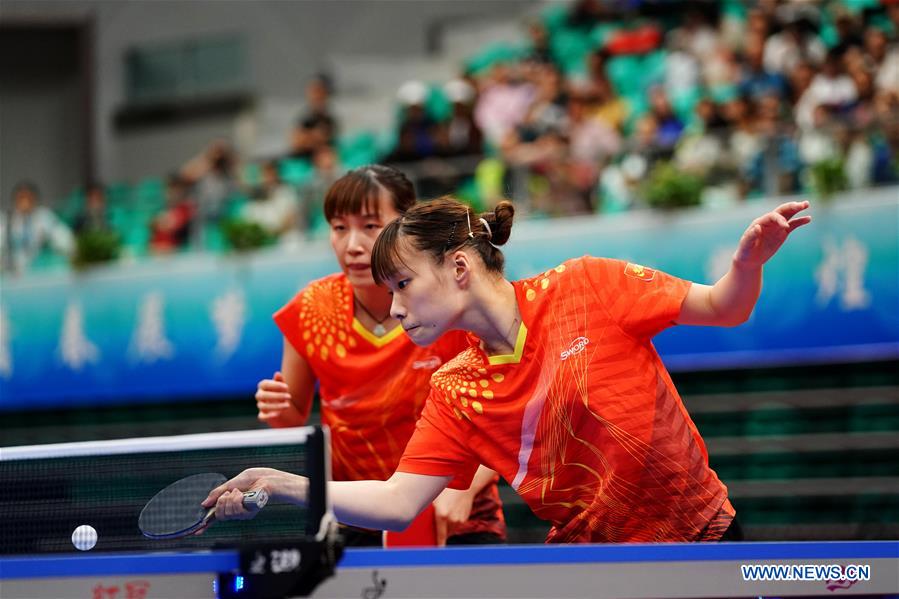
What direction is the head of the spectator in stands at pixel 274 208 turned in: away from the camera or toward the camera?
toward the camera

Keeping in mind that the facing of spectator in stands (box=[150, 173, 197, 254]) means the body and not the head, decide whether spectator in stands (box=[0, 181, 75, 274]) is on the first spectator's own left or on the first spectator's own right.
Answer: on the first spectator's own right

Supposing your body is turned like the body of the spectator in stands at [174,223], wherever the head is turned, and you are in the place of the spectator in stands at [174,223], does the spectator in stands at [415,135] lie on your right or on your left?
on your left

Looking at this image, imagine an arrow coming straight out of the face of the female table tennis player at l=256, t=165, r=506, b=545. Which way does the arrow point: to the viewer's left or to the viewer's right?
to the viewer's left

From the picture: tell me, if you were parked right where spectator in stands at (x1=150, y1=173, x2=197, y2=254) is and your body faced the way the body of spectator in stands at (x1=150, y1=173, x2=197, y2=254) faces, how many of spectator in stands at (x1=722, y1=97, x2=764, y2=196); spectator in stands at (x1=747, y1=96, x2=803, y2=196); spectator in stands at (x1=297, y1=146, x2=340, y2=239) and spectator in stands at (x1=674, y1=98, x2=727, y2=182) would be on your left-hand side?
4

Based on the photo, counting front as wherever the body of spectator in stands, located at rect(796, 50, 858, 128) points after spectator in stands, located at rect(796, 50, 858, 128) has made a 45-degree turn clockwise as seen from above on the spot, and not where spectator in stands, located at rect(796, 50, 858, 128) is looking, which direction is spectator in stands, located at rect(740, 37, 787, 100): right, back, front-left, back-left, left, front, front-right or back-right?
right

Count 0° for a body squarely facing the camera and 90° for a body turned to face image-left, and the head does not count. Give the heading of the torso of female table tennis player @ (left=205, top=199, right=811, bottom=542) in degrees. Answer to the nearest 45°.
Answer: approximately 45°

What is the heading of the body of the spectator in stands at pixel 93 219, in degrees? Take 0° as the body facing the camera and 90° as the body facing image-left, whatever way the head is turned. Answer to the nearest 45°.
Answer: approximately 0°

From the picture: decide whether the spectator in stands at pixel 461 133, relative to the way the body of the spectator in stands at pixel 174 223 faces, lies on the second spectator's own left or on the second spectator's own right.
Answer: on the second spectator's own left

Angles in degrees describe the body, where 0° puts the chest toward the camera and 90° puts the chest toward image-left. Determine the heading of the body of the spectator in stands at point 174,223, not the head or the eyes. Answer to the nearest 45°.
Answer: approximately 45°

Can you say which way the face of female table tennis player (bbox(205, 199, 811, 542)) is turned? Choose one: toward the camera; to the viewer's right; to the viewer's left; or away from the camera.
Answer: to the viewer's left

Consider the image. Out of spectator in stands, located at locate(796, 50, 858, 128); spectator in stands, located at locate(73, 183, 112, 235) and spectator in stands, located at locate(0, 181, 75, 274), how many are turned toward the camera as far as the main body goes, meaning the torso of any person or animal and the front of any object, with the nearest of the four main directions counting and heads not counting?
3

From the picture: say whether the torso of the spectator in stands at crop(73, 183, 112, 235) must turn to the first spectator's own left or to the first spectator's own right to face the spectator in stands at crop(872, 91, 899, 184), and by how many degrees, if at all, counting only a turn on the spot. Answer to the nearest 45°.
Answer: approximately 45° to the first spectator's own left

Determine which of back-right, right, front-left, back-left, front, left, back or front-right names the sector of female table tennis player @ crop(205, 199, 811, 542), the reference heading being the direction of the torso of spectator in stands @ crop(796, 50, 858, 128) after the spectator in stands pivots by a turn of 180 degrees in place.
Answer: back

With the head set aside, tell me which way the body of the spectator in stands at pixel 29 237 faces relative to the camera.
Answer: toward the camera
